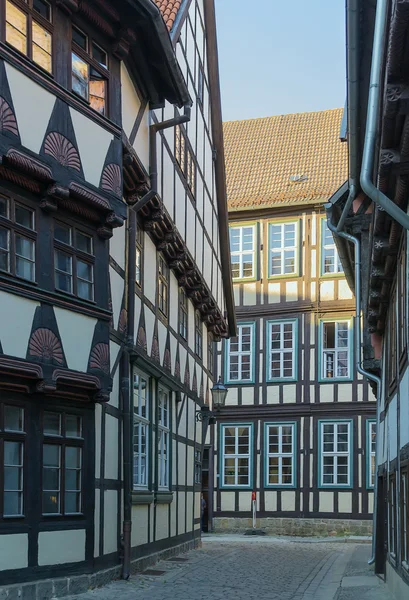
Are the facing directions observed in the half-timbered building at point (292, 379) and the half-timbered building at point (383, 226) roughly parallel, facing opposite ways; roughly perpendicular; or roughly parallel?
roughly perpendicular

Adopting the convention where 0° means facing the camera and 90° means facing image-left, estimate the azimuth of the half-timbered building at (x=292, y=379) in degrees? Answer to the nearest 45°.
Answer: approximately 0°

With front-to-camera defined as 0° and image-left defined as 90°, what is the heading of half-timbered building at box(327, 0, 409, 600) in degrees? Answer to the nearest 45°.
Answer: approximately 90°

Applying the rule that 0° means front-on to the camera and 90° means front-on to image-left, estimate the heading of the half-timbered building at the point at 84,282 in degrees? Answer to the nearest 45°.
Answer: approximately 315°

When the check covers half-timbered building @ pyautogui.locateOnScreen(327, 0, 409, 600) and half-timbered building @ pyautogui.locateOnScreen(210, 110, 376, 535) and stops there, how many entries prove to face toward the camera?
1

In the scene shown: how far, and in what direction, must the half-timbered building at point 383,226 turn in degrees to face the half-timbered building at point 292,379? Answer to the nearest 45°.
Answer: approximately 90° to its right
